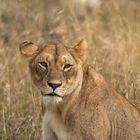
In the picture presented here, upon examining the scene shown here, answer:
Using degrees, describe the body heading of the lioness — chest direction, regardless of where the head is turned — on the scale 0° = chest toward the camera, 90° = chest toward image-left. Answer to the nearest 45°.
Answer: approximately 45°
